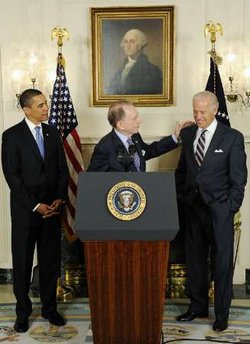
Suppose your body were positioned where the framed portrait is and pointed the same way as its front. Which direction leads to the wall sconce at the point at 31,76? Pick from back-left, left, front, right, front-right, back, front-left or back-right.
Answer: right

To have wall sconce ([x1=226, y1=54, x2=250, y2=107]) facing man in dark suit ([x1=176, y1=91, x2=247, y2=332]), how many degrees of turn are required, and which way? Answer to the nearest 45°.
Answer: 0° — it already faces them

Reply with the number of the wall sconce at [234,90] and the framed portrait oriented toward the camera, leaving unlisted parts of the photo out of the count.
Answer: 2

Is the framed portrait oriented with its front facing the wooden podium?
yes

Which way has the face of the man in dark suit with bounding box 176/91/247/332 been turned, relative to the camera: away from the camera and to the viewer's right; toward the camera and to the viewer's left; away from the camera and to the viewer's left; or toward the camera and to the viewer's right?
toward the camera and to the viewer's left

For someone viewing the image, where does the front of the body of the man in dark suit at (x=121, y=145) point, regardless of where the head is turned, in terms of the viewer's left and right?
facing the viewer and to the right of the viewer

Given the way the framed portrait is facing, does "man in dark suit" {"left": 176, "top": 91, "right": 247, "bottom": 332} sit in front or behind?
in front

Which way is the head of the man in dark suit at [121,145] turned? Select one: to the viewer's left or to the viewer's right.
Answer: to the viewer's right

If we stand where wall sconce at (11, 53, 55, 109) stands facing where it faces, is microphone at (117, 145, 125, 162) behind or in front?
in front

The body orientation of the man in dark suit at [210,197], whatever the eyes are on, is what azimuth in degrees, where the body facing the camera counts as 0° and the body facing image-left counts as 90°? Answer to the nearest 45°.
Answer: approximately 45°

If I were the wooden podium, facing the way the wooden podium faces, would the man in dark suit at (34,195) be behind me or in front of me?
behind

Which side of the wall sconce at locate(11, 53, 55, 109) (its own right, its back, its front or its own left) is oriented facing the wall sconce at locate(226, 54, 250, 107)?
left
